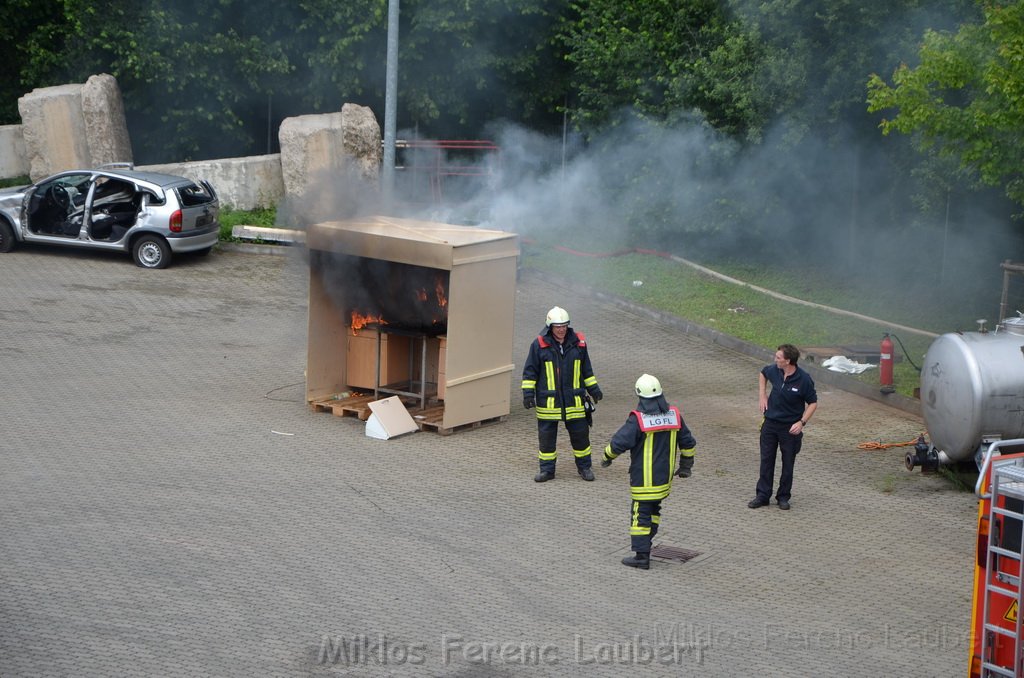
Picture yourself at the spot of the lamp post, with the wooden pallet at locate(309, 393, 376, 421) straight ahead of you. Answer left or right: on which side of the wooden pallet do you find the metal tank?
left

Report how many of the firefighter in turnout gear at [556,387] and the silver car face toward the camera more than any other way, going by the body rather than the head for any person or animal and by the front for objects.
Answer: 1

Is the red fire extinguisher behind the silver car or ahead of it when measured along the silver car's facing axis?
behind

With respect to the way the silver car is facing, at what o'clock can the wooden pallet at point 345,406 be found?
The wooden pallet is roughly at 7 o'clock from the silver car.

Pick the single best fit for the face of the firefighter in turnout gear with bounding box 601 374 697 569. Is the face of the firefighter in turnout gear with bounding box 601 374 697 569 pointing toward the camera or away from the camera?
away from the camera

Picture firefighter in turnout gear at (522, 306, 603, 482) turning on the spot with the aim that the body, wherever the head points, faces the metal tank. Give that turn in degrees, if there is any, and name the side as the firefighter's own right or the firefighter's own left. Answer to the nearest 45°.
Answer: approximately 90° to the firefighter's own left

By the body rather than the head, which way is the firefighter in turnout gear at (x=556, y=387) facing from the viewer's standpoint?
toward the camera

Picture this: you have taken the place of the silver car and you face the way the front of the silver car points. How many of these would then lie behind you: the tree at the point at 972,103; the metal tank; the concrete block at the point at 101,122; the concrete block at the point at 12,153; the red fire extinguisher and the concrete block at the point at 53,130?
3

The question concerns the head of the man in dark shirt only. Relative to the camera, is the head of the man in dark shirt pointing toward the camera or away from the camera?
toward the camera

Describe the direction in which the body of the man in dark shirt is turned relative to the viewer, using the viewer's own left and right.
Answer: facing the viewer and to the left of the viewer

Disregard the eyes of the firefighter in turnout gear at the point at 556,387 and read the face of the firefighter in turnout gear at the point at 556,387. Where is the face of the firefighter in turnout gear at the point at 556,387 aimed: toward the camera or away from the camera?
toward the camera

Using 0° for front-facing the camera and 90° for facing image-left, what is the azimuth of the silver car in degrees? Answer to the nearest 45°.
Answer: approximately 135°

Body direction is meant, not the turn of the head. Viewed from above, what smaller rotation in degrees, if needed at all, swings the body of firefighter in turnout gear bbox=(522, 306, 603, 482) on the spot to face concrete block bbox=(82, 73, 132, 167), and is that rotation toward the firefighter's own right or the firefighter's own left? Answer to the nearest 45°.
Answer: approximately 135° to the firefighter's own right

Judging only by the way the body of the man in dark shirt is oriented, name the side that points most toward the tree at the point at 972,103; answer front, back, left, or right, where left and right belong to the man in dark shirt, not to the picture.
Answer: back
